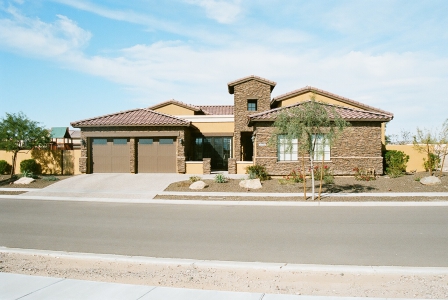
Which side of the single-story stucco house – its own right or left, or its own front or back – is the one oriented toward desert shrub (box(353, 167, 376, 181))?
left

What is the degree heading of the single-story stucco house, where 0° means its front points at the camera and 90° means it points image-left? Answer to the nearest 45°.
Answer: approximately 0°

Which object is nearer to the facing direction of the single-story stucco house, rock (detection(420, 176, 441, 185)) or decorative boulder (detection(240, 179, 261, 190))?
the decorative boulder

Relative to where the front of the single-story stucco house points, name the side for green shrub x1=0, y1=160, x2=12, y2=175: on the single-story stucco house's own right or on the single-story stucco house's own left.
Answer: on the single-story stucco house's own right

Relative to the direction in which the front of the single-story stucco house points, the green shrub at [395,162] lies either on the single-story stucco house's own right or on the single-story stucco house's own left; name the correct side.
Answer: on the single-story stucco house's own left

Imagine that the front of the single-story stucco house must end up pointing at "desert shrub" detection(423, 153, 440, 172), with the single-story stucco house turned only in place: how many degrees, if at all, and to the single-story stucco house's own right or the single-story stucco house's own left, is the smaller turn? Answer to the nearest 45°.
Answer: approximately 90° to the single-story stucco house's own left

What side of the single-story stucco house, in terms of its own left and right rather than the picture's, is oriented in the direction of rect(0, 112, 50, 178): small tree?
right
